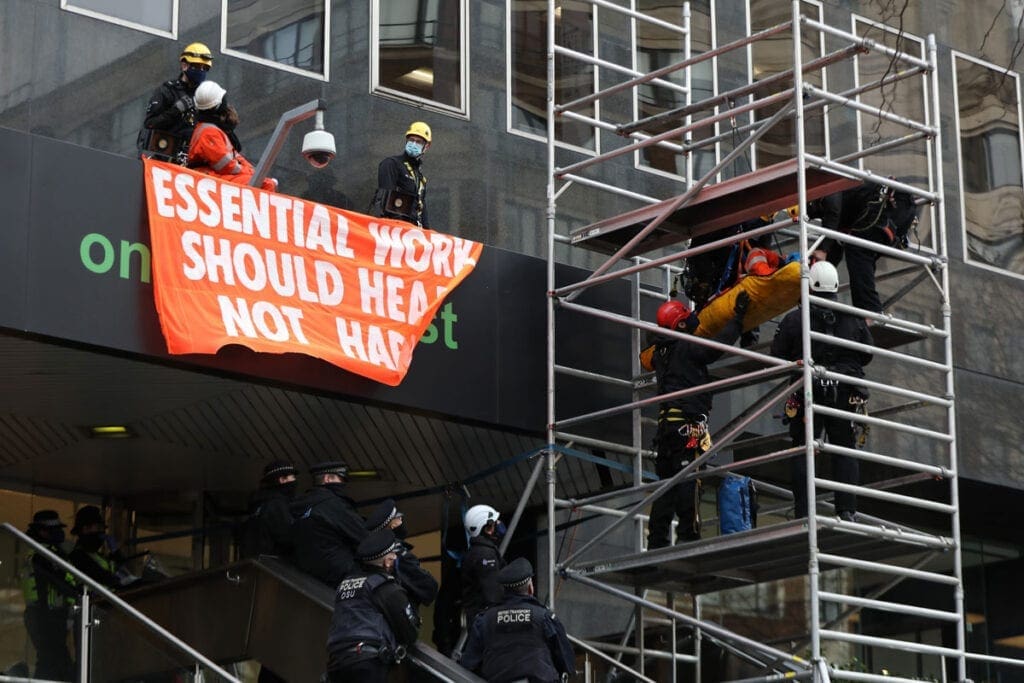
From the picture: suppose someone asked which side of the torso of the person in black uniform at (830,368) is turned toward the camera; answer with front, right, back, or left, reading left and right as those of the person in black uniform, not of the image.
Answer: back

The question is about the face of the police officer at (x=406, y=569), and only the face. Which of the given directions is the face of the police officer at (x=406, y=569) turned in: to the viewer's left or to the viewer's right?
to the viewer's right

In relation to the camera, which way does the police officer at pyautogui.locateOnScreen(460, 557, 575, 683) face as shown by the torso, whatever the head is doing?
away from the camera

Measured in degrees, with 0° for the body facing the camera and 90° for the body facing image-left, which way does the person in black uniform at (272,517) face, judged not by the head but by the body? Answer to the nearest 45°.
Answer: approximately 270°

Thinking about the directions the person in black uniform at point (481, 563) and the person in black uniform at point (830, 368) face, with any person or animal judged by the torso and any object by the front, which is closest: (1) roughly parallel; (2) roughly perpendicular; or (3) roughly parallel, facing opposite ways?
roughly perpendicular

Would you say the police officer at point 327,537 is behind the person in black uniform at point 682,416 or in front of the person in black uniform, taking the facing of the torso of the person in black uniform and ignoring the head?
behind

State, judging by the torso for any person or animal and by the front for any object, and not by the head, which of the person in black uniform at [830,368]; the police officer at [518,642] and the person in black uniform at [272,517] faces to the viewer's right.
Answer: the person in black uniform at [272,517]

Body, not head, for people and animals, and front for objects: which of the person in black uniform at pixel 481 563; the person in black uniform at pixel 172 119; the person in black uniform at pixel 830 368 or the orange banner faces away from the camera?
the person in black uniform at pixel 830 368

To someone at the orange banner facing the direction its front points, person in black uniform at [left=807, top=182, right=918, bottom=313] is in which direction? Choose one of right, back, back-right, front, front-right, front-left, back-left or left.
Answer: front-left
